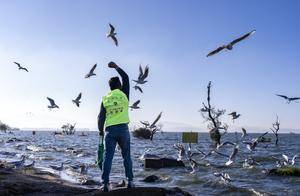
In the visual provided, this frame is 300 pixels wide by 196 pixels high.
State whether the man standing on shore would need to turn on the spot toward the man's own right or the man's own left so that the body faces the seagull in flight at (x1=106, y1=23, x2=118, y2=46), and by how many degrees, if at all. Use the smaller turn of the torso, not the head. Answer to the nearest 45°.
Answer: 0° — they already face it

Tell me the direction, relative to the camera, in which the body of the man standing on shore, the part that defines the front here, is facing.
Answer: away from the camera

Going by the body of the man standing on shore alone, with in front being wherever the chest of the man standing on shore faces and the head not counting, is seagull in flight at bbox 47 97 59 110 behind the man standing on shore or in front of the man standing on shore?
in front

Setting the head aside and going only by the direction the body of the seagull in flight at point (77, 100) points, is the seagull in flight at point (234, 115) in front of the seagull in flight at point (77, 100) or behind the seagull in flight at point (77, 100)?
behind

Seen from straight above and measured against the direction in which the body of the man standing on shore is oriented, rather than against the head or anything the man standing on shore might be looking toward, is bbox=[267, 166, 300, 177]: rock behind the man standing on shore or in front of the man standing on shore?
in front

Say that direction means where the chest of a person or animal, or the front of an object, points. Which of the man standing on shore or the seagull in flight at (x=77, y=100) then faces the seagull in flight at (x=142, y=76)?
the man standing on shore

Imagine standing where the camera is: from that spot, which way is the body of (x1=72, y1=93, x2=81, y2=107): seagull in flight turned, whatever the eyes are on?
to the viewer's left

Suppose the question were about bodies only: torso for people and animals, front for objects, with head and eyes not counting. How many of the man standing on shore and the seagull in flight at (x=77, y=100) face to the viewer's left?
1

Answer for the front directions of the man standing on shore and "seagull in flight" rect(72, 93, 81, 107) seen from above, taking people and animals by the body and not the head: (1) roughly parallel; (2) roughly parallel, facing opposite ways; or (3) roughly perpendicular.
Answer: roughly perpendicular
